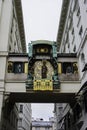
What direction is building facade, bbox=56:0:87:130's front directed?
to the viewer's left
